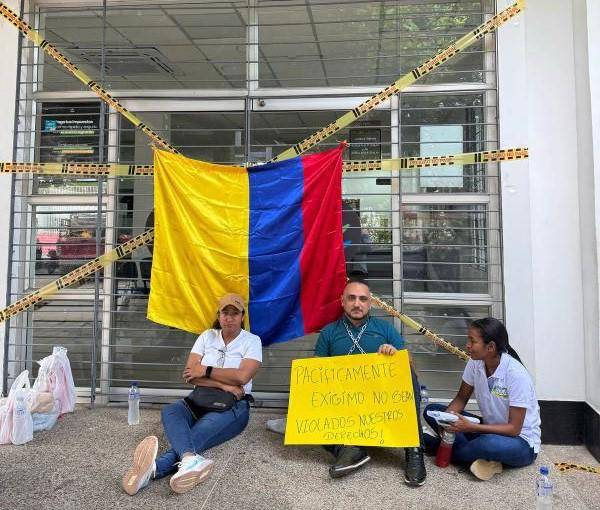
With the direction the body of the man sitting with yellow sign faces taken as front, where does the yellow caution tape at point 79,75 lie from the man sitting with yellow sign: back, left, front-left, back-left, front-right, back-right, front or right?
right

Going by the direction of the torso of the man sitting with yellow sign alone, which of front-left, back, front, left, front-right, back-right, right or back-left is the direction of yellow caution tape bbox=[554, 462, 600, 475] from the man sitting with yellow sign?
left

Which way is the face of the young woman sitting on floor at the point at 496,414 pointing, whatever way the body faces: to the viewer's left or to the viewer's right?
to the viewer's left

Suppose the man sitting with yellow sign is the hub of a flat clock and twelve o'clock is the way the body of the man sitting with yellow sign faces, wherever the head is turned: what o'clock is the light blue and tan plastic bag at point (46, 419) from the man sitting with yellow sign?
The light blue and tan plastic bag is roughly at 3 o'clock from the man sitting with yellow sign.

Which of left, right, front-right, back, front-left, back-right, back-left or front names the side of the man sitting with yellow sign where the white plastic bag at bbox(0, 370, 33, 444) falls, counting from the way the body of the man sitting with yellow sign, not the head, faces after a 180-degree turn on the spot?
left

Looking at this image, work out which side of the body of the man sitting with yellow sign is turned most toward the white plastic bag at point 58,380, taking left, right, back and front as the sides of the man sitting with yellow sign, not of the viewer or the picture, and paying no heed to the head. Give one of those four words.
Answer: right

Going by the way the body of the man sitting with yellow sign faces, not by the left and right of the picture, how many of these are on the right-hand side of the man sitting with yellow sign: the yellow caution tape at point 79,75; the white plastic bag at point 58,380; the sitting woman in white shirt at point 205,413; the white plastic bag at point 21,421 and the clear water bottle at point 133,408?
5

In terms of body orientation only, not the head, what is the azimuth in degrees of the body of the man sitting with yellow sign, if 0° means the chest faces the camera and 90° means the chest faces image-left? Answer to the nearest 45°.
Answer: approximately 0°

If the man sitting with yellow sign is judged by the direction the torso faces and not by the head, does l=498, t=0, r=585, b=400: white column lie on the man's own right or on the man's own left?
on the man's own left

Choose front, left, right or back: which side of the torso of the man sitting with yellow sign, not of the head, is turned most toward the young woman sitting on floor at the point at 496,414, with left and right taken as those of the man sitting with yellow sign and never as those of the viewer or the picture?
left
